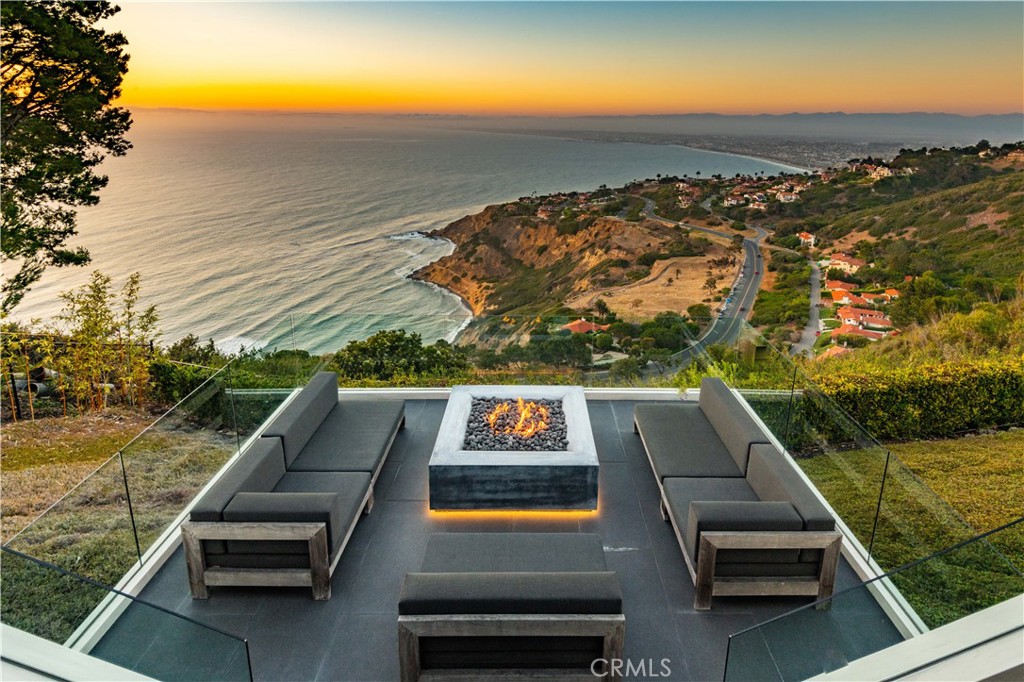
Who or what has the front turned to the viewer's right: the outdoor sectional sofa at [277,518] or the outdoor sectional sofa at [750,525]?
the outdoor sectional sofa at [277,518]

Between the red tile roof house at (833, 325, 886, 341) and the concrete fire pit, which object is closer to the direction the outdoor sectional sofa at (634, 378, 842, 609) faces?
the concrete fire pit

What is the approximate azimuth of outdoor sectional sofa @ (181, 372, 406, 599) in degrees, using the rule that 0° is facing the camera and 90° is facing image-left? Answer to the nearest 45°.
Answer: approximately 270°

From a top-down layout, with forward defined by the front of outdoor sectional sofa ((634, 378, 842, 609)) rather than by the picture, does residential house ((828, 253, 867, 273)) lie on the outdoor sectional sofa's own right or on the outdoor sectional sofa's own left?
on the outdoor sectional sofa's own right

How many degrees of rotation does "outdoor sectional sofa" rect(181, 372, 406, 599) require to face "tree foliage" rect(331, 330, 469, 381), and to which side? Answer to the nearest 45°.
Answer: approximately 90° to its left

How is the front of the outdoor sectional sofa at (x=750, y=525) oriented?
to the viewer's left

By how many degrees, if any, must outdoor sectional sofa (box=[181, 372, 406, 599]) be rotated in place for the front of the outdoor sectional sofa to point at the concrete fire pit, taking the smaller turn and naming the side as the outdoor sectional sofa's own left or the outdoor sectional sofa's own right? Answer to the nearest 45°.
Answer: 0° — it already faces it

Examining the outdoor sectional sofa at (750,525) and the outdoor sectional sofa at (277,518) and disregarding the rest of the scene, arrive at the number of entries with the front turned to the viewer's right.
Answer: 1

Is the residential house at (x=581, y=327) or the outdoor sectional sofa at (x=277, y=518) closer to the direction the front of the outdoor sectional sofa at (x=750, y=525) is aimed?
the outdoor sectional sofa

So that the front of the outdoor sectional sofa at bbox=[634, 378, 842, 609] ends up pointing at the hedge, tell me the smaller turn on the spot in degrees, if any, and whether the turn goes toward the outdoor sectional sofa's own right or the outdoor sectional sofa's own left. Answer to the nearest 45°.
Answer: approximately 90° to the outdoor sectional sofa's own right

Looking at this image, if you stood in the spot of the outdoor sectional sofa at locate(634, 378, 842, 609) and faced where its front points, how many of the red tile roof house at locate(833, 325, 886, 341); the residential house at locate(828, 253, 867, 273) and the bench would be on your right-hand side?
2

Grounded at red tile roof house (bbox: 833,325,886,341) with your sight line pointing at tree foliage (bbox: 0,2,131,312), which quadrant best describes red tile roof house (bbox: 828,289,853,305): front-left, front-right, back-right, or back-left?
back-right
